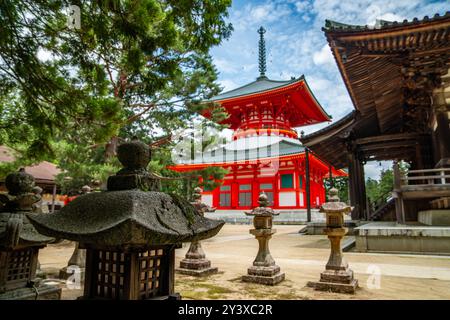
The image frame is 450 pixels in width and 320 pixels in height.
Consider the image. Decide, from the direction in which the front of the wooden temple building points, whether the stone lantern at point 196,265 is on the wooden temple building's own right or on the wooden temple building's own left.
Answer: on the wooden temple building's own left

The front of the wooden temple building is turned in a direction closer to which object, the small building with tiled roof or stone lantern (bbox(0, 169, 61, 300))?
the small building with tiled roof

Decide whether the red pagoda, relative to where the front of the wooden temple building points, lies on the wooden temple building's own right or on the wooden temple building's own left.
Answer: on the wooden temple building's own right

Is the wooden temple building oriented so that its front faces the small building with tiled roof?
yes

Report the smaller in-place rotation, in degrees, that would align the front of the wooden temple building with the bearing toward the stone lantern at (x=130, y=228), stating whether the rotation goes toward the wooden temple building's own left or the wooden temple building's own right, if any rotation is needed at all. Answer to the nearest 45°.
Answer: approximately 90° to the wooden temple building's own left

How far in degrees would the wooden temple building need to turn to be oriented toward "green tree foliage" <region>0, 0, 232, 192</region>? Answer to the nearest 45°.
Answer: approximately 45° to its left

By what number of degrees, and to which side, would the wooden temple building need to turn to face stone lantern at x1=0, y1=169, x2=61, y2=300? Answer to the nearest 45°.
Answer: approximately 45° to its left

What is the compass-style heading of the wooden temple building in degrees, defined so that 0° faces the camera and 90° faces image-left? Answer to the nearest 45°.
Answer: approximately 90°

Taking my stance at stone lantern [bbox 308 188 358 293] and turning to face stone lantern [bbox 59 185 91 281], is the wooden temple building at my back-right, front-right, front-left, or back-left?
back-right

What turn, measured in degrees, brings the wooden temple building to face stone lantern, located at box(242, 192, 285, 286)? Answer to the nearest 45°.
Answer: approximately 45° to its left

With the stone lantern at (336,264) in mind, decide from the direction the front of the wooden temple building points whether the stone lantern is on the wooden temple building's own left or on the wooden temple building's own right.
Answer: on the wooden temple building's own left

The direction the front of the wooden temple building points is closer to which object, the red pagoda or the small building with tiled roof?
the small building with tiled roof

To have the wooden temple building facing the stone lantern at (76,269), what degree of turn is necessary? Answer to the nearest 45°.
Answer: approximately 45° to its left
